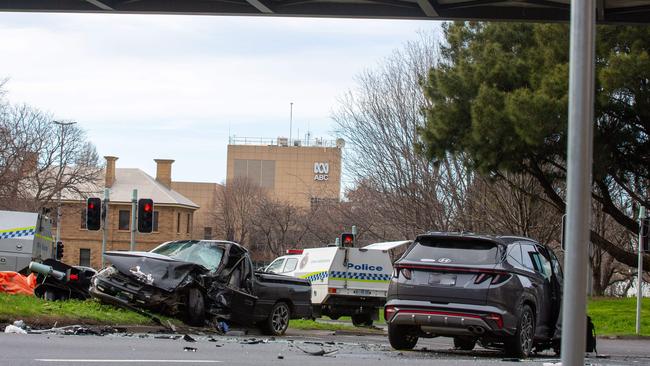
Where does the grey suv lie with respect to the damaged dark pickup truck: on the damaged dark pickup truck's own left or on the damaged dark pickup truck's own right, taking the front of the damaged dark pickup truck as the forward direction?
on the damaged dark pickup truck's own left

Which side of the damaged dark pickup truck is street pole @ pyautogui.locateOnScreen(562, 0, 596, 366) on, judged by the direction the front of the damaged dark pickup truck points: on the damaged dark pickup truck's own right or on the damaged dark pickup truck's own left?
on the damaged dark pickup truck's own left

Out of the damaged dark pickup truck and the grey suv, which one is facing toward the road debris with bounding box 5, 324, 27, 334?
the damaged dark pickup truck

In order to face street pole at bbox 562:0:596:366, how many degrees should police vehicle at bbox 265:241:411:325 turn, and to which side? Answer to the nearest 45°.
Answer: approximately 135° to its left

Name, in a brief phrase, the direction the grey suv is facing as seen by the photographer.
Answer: facing away from the viewer and to the right of the viewer

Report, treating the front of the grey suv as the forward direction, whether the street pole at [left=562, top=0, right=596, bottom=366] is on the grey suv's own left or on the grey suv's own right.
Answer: on the grey suv's own right

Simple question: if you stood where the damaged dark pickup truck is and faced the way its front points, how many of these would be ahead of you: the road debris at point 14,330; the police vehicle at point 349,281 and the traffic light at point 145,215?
1

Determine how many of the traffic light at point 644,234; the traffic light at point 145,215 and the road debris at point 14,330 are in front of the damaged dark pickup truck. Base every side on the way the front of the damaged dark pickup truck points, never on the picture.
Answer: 1

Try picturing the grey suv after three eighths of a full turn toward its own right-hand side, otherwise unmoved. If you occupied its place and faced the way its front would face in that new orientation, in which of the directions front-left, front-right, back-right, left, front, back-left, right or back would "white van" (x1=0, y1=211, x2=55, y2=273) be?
back-right

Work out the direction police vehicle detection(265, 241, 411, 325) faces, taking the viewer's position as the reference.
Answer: facing away from the viewer and to the left of the viewer
